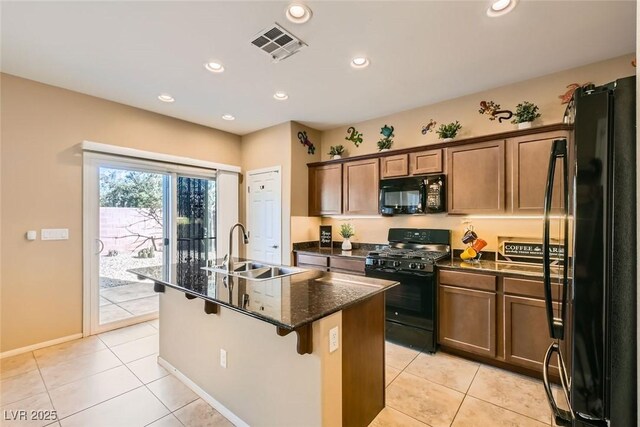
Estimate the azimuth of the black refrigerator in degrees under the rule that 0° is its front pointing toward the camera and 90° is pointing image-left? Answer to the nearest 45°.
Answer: approximately 90°

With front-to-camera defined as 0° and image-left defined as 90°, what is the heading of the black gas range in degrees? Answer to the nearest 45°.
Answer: approximately 45°

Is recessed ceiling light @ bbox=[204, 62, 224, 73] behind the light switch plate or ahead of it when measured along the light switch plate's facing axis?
ahead

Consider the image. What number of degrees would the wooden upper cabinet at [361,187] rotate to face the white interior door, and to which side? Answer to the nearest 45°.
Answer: approximately 45° to its right

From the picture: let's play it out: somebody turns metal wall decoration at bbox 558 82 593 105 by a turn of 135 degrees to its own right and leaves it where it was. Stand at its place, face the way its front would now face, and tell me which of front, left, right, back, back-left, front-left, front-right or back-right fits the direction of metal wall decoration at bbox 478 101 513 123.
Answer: front-left

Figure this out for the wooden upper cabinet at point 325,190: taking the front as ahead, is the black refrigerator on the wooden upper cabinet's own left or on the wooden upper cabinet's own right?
on the wooden upper cabinet's own left

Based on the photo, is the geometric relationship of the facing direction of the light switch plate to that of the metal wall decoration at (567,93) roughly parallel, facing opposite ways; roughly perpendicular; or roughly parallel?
roughly perpendicular
